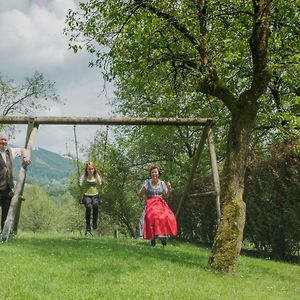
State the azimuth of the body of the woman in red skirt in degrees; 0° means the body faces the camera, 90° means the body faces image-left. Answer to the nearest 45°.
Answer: approximately 0°

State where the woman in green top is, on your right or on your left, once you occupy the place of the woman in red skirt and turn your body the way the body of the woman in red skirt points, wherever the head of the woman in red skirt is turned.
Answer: on your right

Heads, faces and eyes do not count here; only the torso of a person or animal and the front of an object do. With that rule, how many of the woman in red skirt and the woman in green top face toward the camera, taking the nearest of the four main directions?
2

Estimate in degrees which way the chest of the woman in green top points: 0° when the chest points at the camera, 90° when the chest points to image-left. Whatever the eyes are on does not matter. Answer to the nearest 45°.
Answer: approximately 0°

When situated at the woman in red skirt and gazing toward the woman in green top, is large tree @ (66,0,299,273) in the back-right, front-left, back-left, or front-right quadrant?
back-left
